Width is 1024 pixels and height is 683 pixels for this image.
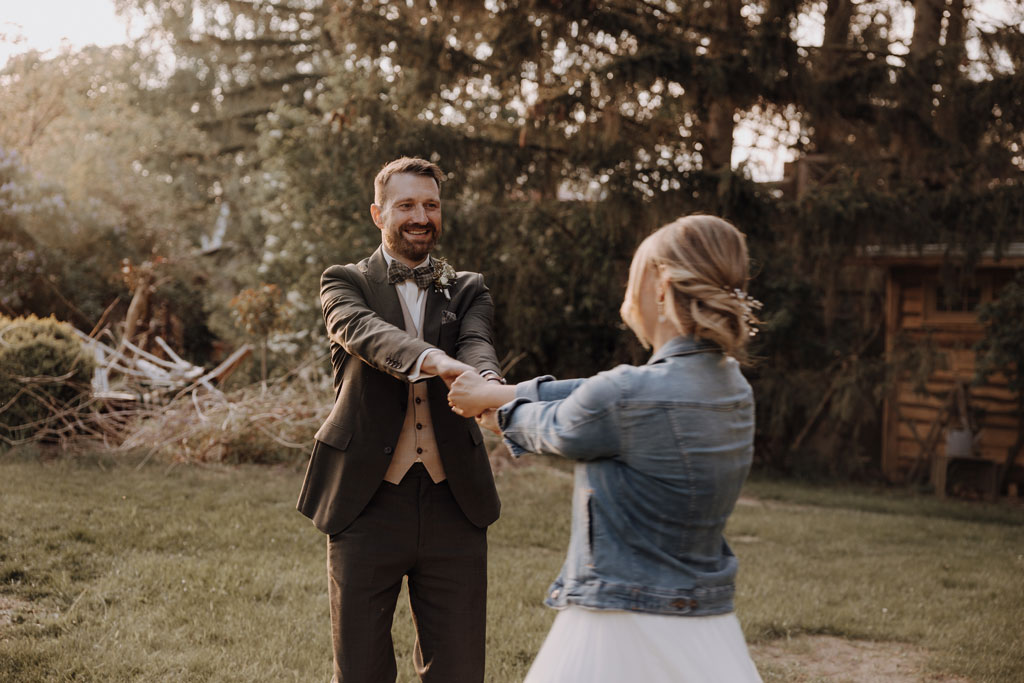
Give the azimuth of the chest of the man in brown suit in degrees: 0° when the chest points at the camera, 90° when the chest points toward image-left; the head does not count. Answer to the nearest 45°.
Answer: approximately 315°

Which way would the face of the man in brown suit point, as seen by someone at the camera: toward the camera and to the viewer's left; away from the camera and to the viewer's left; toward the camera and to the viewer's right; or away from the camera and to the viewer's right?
toward the camera and to the viewer's right

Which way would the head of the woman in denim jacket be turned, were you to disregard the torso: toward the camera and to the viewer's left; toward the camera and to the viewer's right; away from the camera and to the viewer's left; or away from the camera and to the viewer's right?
away from the camera and to the viewer's left

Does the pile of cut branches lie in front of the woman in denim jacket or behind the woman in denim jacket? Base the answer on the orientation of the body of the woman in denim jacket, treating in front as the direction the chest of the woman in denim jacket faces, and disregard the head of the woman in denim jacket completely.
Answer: in front

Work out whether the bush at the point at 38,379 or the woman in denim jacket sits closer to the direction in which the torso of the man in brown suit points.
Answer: the woman in denim jacket

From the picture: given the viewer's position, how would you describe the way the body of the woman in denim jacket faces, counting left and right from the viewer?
facing away from the viewer and to the left of the viewer

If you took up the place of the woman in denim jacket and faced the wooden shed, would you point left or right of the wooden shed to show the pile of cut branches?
left

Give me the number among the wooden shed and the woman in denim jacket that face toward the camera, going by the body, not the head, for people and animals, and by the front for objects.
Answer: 1
